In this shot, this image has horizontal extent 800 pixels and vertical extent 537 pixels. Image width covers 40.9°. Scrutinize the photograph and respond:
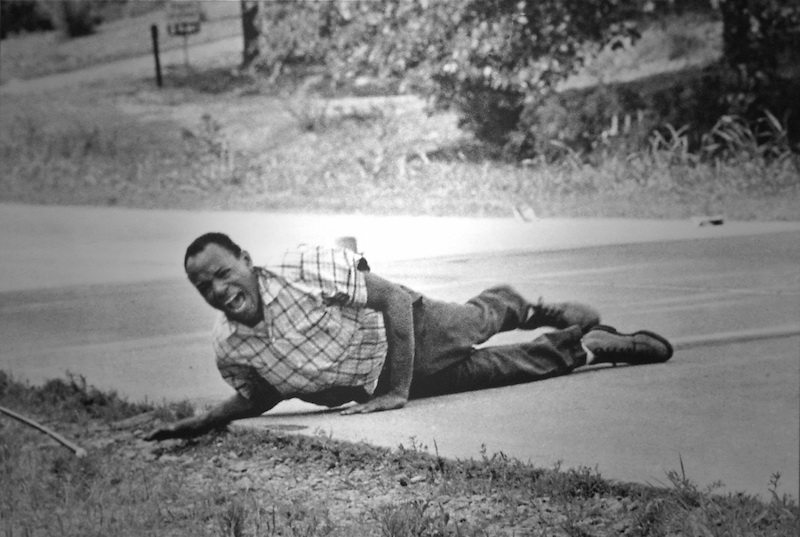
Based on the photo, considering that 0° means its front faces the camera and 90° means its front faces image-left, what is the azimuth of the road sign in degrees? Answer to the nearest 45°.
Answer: approximately 0°

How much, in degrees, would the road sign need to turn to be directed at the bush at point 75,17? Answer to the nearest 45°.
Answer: approximately 135° to its right

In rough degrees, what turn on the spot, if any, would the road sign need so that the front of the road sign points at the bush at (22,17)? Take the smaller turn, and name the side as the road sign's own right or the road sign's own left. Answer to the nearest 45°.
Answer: approximately 135° to the road sign's own right
